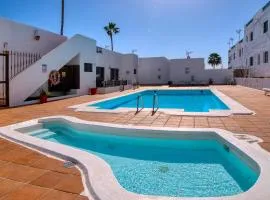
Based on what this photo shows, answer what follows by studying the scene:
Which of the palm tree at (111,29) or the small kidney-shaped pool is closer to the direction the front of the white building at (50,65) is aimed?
the small kidney-shaped pool

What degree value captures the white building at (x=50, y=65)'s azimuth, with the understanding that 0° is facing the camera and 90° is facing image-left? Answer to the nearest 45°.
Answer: approximately 315°

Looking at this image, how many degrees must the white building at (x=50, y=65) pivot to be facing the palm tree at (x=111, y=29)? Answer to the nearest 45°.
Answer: approximately 135° to its left

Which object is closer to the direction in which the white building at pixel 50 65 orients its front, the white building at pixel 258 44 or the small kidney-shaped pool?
the small kidney-shaped pool

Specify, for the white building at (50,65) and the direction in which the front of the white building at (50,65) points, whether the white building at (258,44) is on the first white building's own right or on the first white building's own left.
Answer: on the first white building's own left
